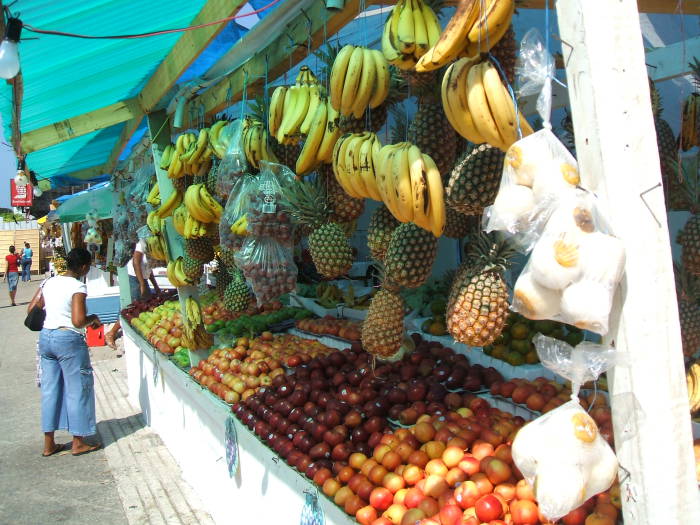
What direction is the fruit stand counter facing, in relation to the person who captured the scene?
facing the viewer and to the left of the viewer

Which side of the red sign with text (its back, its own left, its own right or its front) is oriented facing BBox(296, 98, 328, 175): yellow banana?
front

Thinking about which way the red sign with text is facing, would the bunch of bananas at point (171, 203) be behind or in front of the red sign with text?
in front

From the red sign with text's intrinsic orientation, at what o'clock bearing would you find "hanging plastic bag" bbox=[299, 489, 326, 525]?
The hanging plastic bag is roughly at 12 o'clock from the red sign with text.

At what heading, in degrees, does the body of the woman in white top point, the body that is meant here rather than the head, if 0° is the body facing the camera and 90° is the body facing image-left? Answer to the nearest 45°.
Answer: approximately 225°

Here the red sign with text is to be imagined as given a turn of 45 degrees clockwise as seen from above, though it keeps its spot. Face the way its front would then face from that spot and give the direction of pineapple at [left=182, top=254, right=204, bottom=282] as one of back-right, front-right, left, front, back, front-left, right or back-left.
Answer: front-left

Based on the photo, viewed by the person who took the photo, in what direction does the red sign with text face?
facing the viewer

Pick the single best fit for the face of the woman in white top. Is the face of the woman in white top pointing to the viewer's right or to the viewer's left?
to the viewer's right

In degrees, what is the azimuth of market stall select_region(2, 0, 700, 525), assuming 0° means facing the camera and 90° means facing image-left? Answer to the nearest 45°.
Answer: approximately 45°

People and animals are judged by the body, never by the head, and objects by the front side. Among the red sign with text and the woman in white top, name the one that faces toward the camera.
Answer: the red sign with text

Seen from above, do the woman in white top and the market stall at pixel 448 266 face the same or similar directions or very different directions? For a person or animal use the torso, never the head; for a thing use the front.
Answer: very different directions

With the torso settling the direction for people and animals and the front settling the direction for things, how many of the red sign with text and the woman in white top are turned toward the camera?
1

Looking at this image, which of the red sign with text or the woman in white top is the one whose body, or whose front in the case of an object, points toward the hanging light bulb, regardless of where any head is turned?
the red sign with text
